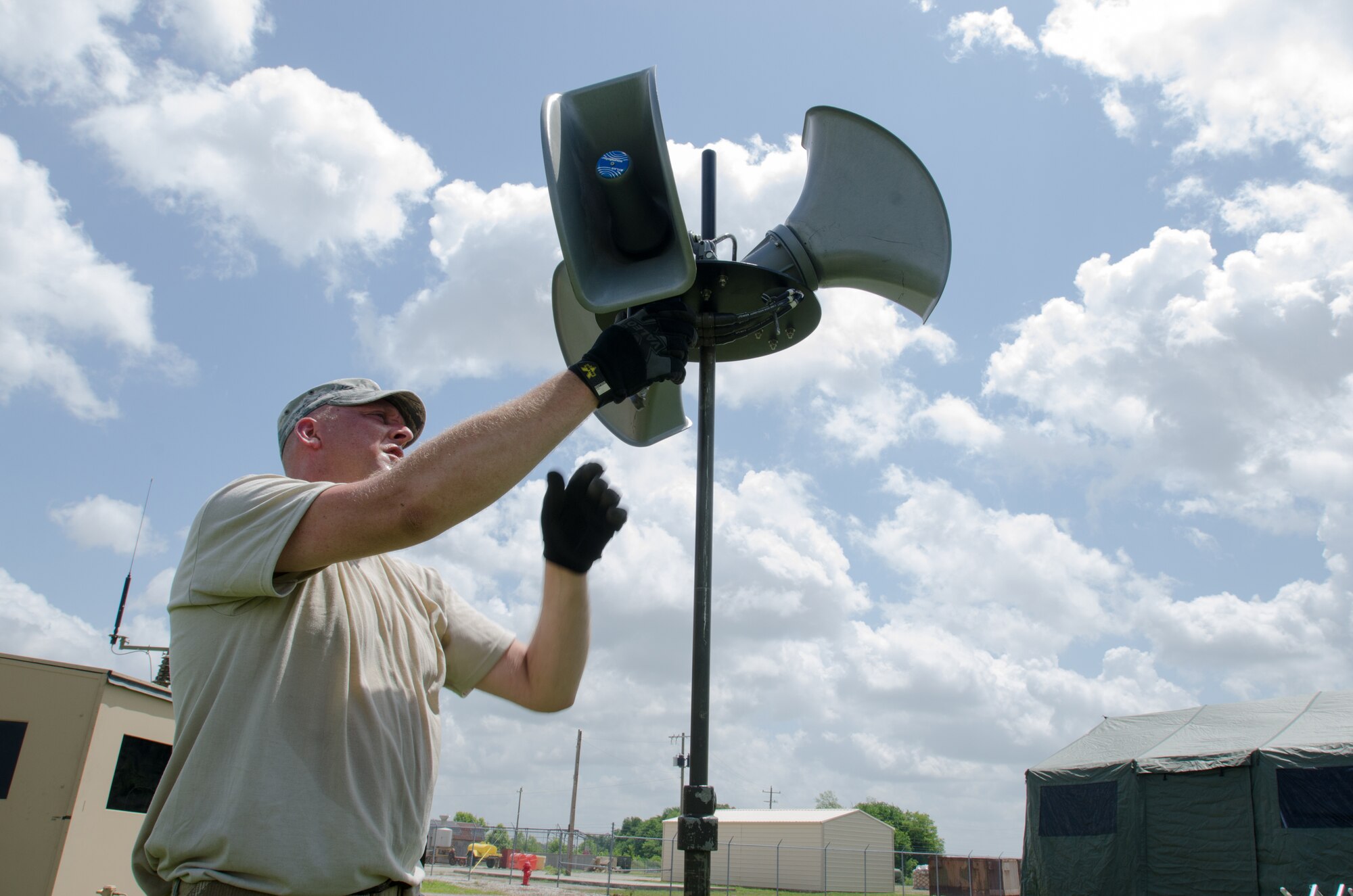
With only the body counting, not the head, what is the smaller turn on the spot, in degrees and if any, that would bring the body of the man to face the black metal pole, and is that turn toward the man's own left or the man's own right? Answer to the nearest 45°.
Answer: approximately 90° to the man's own left

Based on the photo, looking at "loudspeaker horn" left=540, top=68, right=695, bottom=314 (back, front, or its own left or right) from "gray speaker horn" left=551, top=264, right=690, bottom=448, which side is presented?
back

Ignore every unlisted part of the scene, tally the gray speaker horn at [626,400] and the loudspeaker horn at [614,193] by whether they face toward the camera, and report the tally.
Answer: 1

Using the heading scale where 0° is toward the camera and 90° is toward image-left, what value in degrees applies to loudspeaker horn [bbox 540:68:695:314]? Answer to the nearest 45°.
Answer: approximately 0°

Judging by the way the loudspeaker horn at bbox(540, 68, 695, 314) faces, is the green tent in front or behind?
behind

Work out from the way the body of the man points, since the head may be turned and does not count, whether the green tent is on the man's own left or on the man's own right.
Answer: on the man's own left

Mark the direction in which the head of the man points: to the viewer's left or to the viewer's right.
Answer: to the viewer's right

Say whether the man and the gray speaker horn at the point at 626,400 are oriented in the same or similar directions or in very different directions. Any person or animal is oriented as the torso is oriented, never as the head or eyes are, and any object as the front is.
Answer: very different directions

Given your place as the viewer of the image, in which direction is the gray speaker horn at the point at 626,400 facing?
facing away from the viewer and to the left of the viewer
